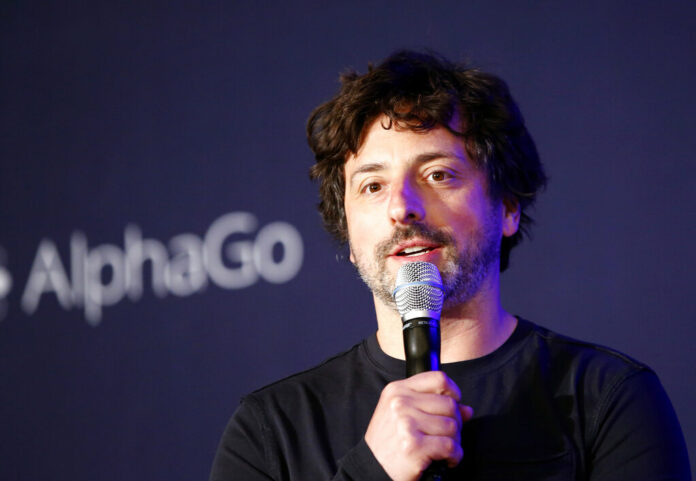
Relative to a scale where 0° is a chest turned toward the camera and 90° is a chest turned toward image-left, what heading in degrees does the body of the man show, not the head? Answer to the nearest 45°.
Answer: approximately 0°
